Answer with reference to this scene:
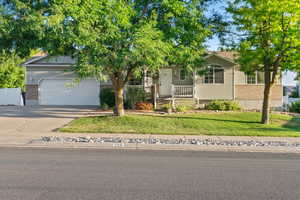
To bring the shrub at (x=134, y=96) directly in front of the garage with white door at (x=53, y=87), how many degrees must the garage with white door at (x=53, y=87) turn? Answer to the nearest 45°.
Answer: approximately 45° to its left

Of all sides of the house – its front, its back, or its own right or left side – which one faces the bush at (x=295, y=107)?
left

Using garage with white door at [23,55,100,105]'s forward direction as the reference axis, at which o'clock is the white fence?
The white fence is roughly at 4 o'clock from the garage with white door.

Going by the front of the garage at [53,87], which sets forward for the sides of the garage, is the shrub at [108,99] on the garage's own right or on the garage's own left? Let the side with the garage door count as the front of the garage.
on the garage's own left

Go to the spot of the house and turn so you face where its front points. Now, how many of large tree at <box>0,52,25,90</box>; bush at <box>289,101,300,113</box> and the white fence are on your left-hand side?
1

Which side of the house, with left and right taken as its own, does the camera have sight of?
front

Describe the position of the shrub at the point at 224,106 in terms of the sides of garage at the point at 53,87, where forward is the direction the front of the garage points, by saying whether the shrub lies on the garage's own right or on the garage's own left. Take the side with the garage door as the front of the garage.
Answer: on the garage's own left

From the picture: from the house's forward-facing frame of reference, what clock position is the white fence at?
The white fence is roughly at 3 o'clock from the house.

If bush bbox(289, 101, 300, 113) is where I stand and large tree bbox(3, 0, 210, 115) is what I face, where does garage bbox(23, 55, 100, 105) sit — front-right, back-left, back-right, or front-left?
front-right

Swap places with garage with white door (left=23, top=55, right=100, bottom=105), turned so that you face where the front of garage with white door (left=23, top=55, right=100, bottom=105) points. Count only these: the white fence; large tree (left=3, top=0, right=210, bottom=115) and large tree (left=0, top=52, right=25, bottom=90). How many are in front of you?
1

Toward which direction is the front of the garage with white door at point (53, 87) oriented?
toward the camera
